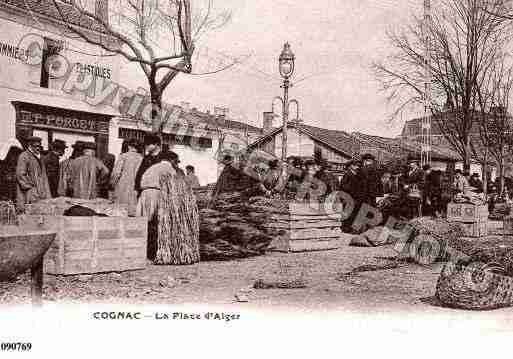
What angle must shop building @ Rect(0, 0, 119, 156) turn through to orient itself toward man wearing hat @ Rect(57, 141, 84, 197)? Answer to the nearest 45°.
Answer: approximately 45° to its right

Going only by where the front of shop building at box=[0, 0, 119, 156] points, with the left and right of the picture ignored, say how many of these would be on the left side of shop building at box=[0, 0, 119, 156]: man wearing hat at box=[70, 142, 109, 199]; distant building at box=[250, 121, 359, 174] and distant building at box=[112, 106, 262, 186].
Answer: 2

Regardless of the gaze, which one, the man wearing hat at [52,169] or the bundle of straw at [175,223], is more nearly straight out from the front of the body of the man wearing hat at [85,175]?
the man wearing hat

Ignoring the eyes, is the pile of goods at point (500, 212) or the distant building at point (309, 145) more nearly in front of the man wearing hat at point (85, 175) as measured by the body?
the distant building

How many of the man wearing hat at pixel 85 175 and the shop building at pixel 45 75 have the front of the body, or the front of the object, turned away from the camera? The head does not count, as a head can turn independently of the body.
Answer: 1

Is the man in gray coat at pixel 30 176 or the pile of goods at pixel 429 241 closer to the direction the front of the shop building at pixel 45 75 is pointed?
the pile of goods

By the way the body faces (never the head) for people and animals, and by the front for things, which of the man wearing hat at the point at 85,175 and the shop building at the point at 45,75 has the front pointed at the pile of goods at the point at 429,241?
the shop building

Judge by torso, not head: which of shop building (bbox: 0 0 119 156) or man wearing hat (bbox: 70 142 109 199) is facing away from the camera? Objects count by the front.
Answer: the man wearing hat

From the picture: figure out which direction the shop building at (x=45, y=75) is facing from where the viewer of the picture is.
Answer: facing the viewer and to the right of the viewer

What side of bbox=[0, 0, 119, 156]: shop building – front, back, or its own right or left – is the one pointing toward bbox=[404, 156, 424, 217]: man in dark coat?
front

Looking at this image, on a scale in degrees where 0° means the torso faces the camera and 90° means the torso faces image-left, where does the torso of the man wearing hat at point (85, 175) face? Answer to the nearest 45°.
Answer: approximately 180°

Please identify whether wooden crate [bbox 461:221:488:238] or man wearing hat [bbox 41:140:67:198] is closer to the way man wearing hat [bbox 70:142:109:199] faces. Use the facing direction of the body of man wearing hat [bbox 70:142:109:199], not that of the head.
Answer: the man wearing hat

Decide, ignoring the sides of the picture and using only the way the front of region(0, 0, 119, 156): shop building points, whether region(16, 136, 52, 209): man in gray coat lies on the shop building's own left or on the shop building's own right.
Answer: on the shop building's own right

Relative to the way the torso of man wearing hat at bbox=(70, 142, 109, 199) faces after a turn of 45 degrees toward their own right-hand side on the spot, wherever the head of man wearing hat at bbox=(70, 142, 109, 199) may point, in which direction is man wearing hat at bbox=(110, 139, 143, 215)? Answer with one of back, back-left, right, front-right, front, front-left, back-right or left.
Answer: right

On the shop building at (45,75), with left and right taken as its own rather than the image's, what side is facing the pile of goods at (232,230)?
front

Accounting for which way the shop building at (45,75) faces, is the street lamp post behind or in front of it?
in front
